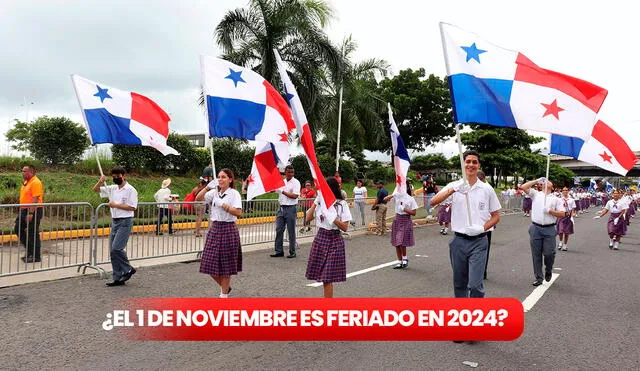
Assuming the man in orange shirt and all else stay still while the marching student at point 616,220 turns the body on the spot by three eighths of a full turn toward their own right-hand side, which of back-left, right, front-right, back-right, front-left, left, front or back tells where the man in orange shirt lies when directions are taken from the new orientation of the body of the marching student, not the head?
left

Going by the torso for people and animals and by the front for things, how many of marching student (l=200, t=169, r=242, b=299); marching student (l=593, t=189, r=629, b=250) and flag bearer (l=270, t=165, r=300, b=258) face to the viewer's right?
0

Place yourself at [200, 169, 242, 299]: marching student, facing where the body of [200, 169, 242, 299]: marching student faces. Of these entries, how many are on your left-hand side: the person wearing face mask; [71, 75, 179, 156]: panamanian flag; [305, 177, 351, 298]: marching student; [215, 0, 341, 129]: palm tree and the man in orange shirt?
1

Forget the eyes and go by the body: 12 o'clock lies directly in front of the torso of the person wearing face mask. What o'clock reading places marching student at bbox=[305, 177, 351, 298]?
The marching student is roughly at 9 o'clock from the person wearing face mask.

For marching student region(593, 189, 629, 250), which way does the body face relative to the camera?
toward the camera

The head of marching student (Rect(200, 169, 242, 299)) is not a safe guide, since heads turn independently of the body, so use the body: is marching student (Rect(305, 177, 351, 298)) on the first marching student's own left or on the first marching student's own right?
on the first marching student's own left

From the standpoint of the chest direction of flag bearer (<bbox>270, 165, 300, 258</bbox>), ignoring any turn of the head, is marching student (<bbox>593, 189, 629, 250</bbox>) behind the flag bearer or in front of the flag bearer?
behind

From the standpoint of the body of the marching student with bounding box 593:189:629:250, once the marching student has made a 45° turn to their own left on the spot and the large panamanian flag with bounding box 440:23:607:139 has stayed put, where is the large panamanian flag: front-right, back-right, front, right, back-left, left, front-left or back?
front-right

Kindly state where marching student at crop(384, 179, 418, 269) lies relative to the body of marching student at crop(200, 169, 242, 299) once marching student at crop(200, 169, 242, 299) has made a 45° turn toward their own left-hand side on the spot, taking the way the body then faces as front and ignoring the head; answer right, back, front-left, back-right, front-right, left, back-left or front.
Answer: back-left
